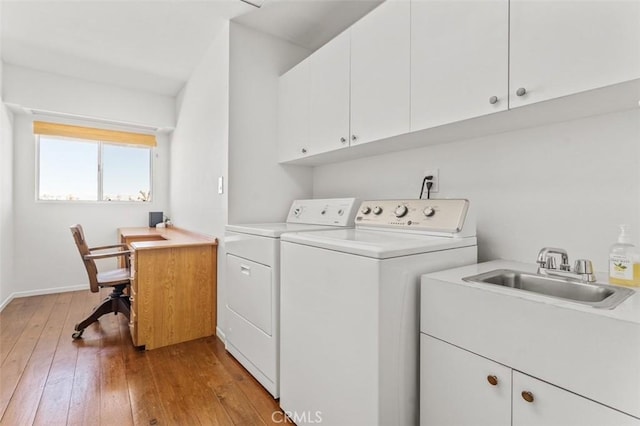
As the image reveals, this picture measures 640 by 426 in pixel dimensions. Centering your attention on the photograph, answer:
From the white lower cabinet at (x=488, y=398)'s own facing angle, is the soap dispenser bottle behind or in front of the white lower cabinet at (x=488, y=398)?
behind

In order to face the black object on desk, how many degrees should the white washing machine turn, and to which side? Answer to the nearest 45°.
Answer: approximately 90° to its right

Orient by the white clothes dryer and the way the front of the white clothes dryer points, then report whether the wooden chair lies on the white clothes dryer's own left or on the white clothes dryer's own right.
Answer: on the white clothes dryer's own right

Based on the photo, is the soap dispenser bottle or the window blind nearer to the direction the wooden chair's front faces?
the soap dispenser bottle

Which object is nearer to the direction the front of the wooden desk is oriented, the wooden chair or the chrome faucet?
the wooden chair

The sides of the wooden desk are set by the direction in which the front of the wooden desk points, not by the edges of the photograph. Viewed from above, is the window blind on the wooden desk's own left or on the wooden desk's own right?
on the wooden desk's own right

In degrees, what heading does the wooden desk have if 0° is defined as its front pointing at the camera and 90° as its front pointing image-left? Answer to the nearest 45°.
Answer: approximately 90°

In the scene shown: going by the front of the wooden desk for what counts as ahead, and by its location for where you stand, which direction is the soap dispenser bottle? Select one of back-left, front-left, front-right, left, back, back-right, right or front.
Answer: back-left

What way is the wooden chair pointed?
to the viewer's right

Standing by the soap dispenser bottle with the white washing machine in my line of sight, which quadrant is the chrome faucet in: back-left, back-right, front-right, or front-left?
front-right

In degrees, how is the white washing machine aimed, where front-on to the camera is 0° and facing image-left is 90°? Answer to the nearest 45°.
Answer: approximately 45°

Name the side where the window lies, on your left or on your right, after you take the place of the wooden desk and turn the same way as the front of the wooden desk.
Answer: on your right

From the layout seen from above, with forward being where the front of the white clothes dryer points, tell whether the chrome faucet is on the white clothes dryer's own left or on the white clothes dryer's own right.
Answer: on the white clothes dryer's own left

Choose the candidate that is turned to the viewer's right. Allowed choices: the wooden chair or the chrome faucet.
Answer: the wooden chair
